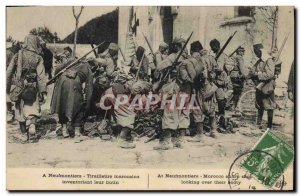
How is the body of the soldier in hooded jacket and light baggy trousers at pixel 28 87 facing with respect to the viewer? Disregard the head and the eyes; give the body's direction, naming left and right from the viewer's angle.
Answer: facing away from the viewer

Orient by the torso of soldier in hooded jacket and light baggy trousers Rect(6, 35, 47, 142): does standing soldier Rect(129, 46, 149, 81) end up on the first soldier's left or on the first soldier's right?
on the first soldier's right

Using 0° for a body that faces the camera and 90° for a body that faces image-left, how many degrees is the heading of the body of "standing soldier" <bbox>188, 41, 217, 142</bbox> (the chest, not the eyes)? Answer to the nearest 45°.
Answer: approximately 90°

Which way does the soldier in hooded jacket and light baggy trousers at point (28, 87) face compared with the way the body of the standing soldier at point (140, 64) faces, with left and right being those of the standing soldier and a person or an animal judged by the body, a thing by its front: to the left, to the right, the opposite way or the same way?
the opposite way

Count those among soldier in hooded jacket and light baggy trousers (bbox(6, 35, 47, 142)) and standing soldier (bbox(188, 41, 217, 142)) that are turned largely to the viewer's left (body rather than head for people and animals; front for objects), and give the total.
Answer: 1

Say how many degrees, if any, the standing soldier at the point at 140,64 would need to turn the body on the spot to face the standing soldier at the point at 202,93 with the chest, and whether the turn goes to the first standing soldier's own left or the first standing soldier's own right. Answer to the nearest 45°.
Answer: approximately 90° to the first standing soldier's own left
